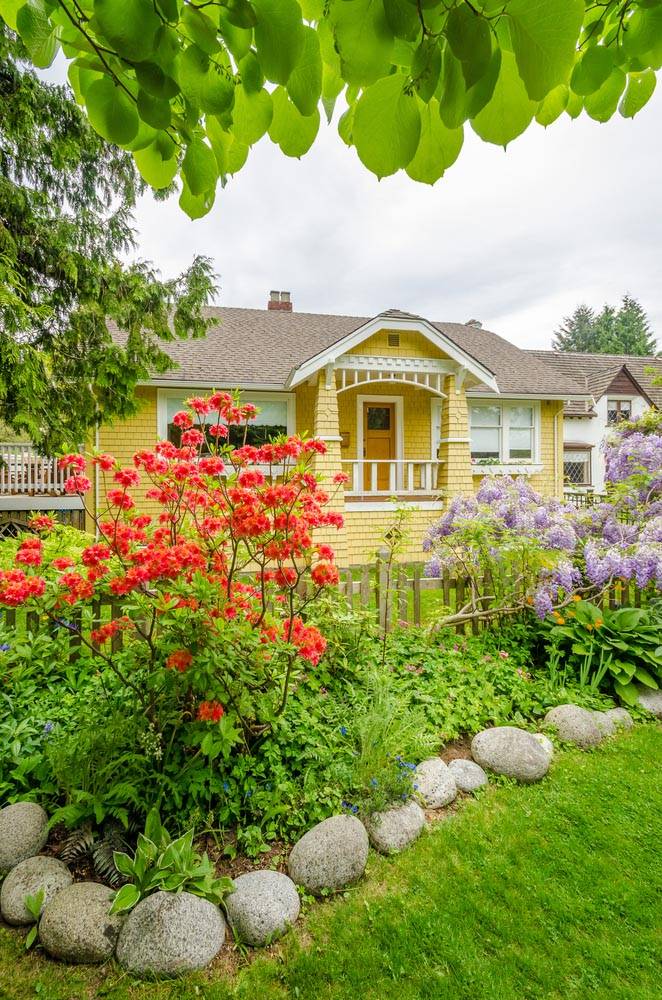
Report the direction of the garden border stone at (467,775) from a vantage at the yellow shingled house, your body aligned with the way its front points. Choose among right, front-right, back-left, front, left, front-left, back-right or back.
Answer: front

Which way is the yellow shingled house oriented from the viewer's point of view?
toward the camera

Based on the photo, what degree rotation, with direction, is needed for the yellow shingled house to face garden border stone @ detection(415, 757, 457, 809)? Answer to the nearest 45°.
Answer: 0° — it already faces it

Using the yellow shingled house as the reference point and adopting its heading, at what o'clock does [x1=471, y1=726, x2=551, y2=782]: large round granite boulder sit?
The large round granite boulder is roughly at 12 o'clock from the yellow shingled house.

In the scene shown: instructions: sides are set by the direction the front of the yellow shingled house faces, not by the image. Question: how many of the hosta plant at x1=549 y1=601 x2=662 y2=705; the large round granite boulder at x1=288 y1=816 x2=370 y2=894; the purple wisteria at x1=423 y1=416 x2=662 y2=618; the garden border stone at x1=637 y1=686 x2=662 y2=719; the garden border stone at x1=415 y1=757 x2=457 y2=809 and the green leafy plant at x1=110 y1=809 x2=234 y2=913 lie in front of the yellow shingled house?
6

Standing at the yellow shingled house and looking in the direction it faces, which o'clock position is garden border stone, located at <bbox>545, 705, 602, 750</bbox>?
The garden border stone is roughly at 12 o'clock from the yellow shingled house.

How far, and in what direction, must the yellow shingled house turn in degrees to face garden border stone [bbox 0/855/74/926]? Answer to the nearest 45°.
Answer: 0° — it already faces it

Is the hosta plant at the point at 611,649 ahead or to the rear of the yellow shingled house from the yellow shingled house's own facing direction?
ahead

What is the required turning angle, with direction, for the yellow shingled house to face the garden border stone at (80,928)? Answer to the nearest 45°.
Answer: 0° — it already faces it

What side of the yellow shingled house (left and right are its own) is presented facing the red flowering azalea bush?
front

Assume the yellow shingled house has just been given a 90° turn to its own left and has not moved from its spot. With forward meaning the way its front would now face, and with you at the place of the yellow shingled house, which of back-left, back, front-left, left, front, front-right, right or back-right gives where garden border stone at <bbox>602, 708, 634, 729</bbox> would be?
right

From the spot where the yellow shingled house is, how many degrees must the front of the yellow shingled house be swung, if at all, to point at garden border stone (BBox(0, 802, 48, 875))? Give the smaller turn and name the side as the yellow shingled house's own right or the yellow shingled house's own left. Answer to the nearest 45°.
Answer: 0° — it already faces it

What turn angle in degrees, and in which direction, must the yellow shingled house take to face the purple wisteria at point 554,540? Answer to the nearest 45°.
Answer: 0° — it already faces it

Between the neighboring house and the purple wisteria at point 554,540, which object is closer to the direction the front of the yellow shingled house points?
the purple wisteria

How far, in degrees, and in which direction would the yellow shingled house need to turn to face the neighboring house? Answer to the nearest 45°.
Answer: approximately 135° to its left

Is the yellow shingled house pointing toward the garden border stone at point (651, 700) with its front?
yes

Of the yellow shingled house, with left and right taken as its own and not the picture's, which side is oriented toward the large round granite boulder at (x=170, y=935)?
front

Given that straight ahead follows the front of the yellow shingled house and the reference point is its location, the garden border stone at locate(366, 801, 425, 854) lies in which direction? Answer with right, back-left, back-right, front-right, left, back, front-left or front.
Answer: front
